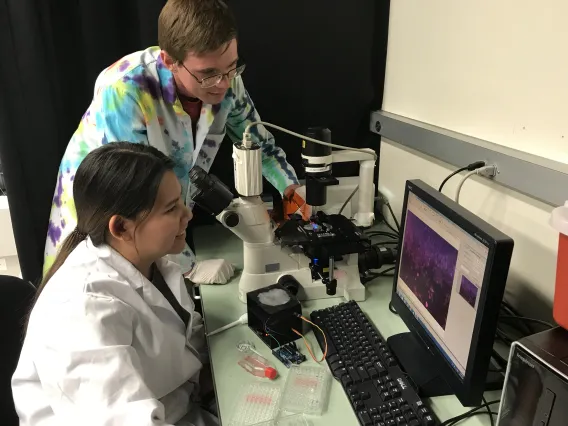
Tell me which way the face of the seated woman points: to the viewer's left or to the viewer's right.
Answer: to the viewer's right

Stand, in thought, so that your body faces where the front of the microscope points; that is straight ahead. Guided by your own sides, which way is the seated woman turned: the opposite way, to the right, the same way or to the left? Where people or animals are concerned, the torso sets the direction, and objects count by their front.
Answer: the opposite way

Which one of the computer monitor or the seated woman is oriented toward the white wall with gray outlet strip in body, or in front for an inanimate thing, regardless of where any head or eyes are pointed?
the seated woman

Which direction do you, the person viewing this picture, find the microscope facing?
facing to the left of the viewer

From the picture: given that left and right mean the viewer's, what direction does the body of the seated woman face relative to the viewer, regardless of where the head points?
facing to the right of the viewer

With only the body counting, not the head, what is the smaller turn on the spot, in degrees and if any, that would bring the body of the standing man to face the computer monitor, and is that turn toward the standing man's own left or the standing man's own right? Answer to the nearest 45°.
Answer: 0° — they already face it

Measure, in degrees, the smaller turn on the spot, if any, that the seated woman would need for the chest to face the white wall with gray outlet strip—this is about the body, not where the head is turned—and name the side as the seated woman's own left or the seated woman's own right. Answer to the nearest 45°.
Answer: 0° — they already face it

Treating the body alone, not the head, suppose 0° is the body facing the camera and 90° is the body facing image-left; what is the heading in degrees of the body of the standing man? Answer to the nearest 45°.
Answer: approximately 315°
